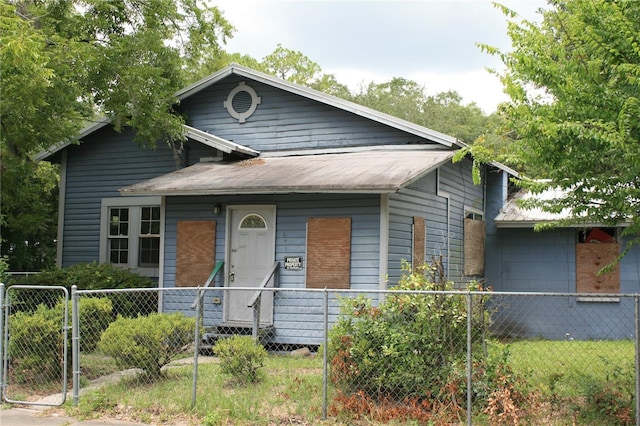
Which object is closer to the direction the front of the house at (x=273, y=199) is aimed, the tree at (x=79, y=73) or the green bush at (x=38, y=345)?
the green bush

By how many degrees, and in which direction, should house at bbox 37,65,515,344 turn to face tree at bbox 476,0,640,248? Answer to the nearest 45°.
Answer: approximately 45° to its left

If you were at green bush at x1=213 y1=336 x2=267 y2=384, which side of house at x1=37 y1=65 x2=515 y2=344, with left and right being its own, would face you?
front

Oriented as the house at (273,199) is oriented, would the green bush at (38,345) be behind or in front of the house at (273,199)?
in front

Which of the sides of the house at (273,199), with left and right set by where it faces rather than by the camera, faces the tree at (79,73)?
right

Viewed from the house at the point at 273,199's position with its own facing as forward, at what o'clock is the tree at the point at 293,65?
The tree is roughly at 6 o'clock from the house.

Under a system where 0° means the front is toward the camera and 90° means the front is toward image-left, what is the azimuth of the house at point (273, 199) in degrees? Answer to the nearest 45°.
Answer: approximately 0°

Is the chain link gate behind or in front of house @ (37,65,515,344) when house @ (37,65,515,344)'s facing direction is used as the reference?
in front

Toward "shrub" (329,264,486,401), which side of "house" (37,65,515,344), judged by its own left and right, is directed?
front
